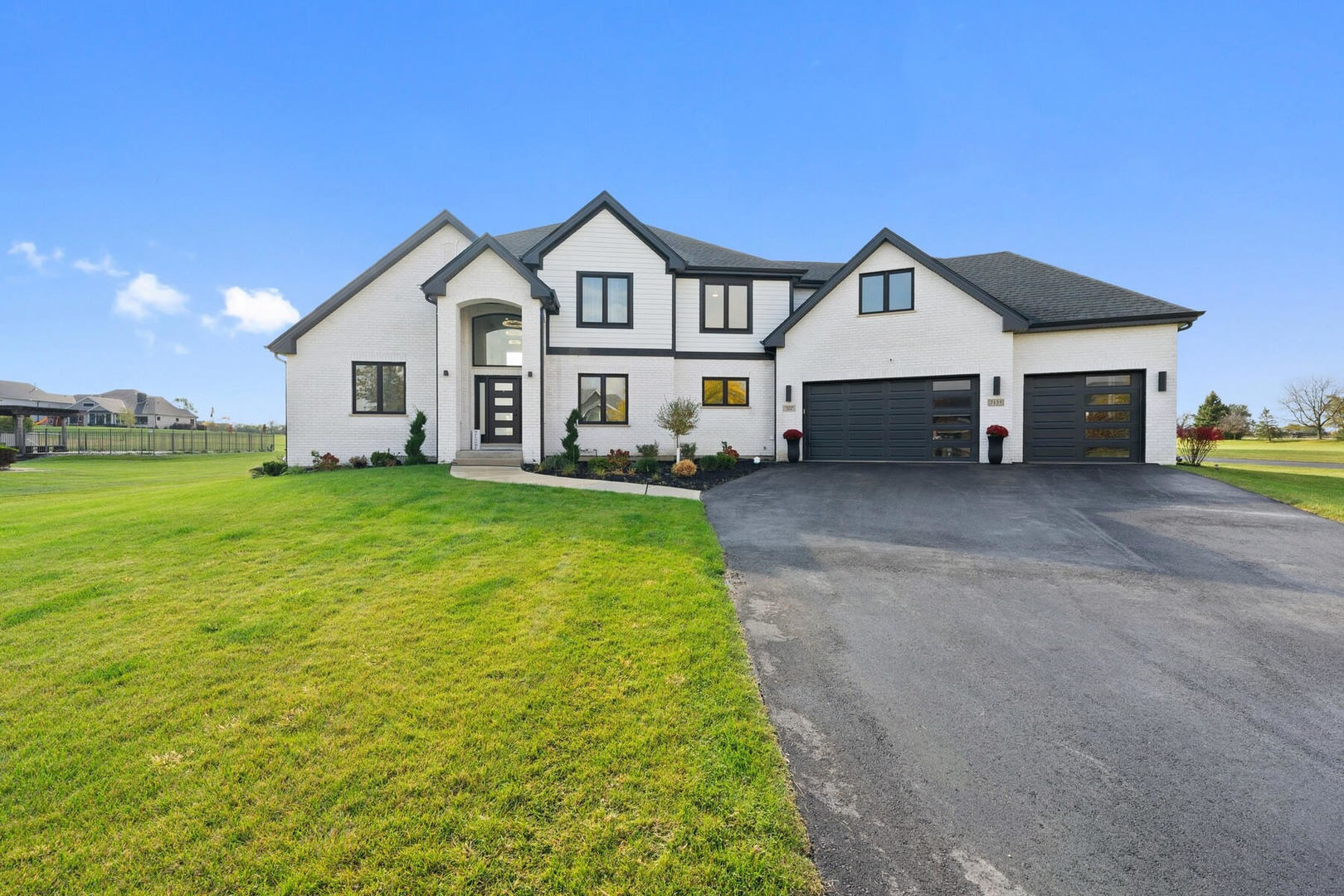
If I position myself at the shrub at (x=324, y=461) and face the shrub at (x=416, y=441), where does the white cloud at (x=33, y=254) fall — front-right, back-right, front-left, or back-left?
back-left

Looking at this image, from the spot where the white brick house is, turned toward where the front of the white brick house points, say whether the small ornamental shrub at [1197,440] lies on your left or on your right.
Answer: on your left

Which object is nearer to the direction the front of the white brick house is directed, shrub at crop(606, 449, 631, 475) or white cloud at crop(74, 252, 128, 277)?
the shrub

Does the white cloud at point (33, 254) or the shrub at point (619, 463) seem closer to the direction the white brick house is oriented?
the shrub

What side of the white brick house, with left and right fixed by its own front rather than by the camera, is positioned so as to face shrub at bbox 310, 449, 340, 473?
right

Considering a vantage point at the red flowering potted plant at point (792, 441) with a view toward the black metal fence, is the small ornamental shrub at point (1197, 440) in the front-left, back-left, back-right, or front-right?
back-right

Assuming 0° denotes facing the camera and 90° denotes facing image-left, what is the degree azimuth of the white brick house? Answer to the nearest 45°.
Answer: approximately 0°

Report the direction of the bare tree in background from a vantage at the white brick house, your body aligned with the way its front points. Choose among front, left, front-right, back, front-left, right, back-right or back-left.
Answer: back-left

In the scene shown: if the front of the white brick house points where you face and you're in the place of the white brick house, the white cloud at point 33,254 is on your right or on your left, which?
on your right
